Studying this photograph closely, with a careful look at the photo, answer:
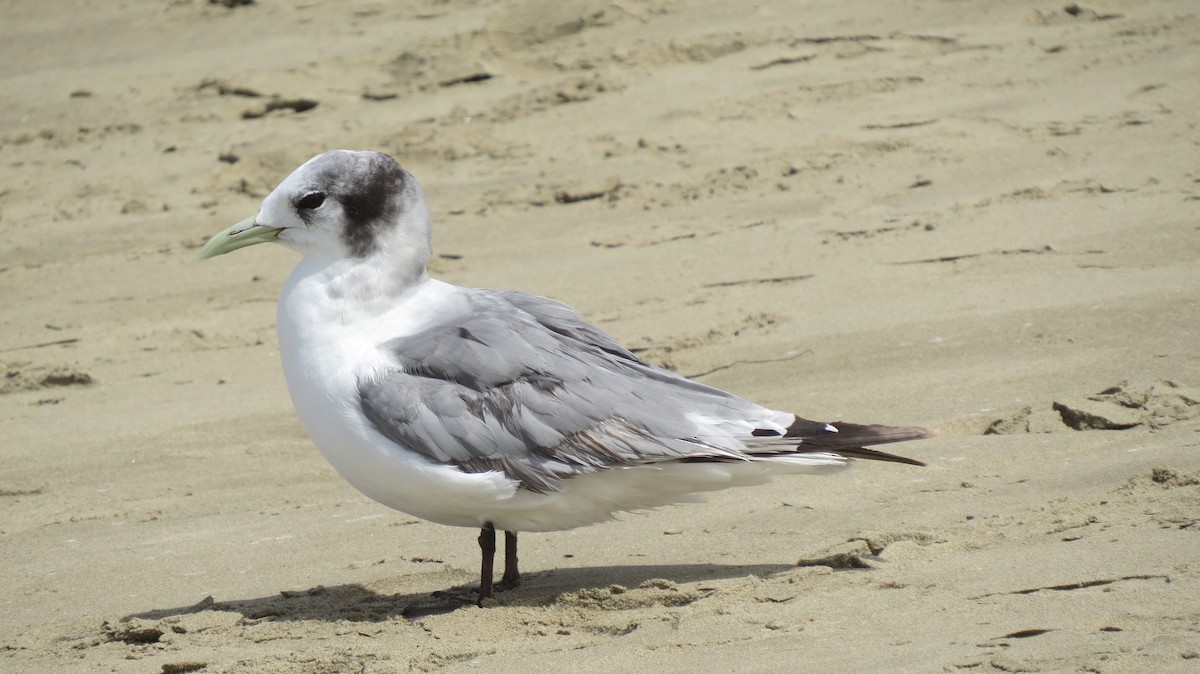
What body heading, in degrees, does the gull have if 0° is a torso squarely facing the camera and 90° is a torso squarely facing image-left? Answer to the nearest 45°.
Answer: approximately 90°
